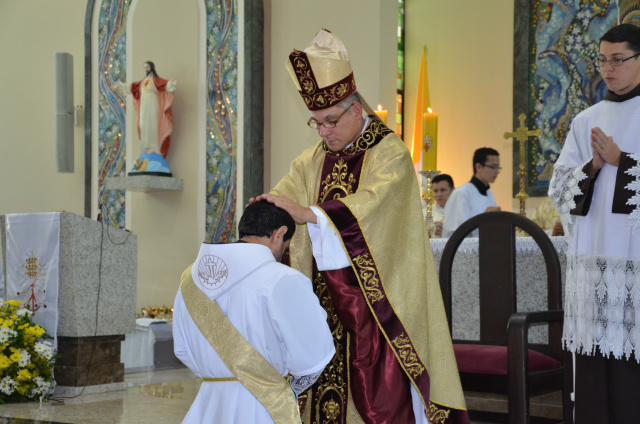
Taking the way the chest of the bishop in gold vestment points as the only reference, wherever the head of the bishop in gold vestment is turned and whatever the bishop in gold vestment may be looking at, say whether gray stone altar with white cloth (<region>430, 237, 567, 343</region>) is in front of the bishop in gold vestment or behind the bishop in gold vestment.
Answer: behind

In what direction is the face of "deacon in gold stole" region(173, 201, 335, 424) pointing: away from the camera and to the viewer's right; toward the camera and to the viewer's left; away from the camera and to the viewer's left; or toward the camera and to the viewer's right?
away from the camera and to the viewer's right

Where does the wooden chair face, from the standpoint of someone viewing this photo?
facing the viewer and to the left of the viewer

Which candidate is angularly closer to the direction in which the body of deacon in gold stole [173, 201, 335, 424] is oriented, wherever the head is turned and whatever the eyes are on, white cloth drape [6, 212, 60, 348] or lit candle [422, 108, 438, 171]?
the lit candle

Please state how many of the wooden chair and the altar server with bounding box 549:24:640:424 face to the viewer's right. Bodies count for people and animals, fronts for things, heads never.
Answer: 0

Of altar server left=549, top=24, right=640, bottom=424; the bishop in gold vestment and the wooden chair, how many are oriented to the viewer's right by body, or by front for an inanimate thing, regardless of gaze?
0

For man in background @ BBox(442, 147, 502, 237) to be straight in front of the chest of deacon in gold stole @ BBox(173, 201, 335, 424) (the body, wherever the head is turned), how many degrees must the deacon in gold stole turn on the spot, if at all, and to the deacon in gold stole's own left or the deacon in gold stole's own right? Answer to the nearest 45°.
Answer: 0° — they already face them

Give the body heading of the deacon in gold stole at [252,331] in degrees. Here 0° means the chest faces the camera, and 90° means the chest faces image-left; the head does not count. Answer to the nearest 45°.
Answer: approximately 225°

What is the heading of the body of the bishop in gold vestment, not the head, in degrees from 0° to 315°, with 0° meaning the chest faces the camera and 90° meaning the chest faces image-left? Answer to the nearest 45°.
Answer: approximately 45°

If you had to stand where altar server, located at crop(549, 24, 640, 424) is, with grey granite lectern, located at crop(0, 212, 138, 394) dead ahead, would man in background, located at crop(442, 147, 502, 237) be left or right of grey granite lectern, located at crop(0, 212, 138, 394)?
right

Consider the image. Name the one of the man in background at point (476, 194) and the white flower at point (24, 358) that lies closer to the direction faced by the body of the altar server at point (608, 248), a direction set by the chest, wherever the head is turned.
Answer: the white flower

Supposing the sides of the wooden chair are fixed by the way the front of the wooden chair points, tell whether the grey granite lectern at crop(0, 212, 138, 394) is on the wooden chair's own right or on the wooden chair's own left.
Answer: on the wooden chair's own right

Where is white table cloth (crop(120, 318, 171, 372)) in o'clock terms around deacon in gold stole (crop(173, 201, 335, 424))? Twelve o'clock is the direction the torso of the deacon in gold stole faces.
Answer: The white table cloth is roughly at 10 o'clock from the deacon in gold stole.
